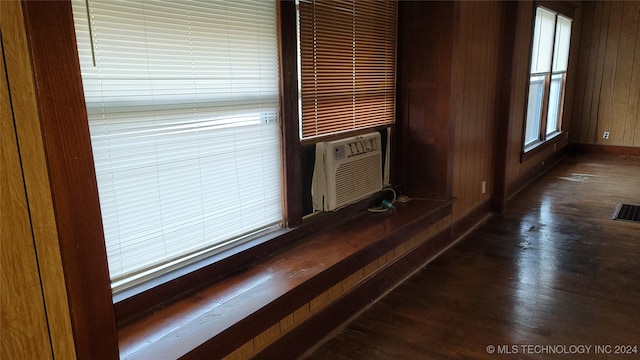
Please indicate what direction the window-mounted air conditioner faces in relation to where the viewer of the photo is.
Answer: facing the viewer and to the right of the viewer

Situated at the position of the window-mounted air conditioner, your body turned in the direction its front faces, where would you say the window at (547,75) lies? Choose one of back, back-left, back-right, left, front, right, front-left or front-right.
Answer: left

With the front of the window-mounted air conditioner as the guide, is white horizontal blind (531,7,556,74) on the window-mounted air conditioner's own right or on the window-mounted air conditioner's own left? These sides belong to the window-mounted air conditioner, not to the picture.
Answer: on the window-mounted air conditioner's own left

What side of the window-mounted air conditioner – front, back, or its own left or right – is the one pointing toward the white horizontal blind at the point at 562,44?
left

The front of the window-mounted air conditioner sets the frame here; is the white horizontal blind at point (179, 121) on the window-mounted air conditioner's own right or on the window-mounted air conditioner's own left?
on the window-mounted air conditioner's own right

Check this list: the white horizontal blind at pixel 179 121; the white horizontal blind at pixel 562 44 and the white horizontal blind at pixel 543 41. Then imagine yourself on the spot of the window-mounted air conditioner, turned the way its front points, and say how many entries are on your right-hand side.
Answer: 1
